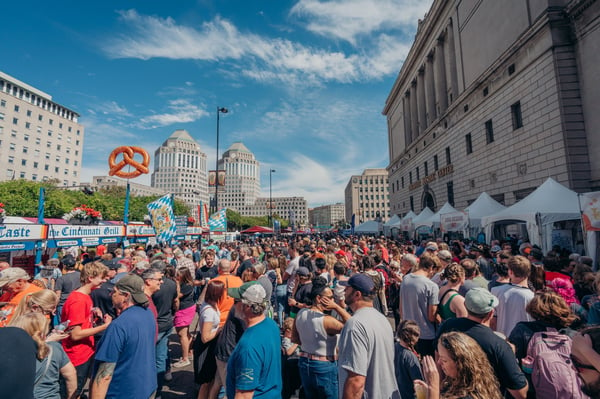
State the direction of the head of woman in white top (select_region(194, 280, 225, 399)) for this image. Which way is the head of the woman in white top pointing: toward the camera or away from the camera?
away from the camera

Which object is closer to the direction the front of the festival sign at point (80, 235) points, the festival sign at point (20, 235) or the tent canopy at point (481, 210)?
the tent canopy

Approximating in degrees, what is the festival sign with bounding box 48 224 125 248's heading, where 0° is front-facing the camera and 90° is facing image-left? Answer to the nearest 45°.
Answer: approximately 315°

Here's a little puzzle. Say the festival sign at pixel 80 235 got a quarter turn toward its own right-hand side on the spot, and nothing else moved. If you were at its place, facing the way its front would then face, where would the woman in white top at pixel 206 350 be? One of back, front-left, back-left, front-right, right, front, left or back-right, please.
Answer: front-left

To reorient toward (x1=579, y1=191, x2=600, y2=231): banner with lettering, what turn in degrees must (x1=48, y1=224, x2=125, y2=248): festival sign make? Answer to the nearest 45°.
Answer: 0° — it already faces it

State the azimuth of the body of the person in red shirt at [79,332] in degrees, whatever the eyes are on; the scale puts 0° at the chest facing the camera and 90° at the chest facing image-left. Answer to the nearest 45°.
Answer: approximately 270°

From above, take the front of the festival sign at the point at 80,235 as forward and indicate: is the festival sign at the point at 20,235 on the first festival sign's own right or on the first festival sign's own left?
on the first festival sign's own right

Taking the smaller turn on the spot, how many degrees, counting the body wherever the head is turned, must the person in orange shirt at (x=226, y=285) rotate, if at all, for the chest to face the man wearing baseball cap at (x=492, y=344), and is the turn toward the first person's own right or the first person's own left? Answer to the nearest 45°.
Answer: approximately 135° to the first person's own right

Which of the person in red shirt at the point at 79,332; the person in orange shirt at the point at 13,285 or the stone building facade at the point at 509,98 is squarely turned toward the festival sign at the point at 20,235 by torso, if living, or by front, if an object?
the stone building facade

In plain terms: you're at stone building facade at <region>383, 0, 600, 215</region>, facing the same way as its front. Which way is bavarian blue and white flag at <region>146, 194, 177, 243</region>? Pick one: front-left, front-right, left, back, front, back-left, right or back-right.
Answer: front

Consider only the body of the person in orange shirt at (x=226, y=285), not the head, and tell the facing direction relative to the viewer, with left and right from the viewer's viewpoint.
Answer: facing away from the viewer
